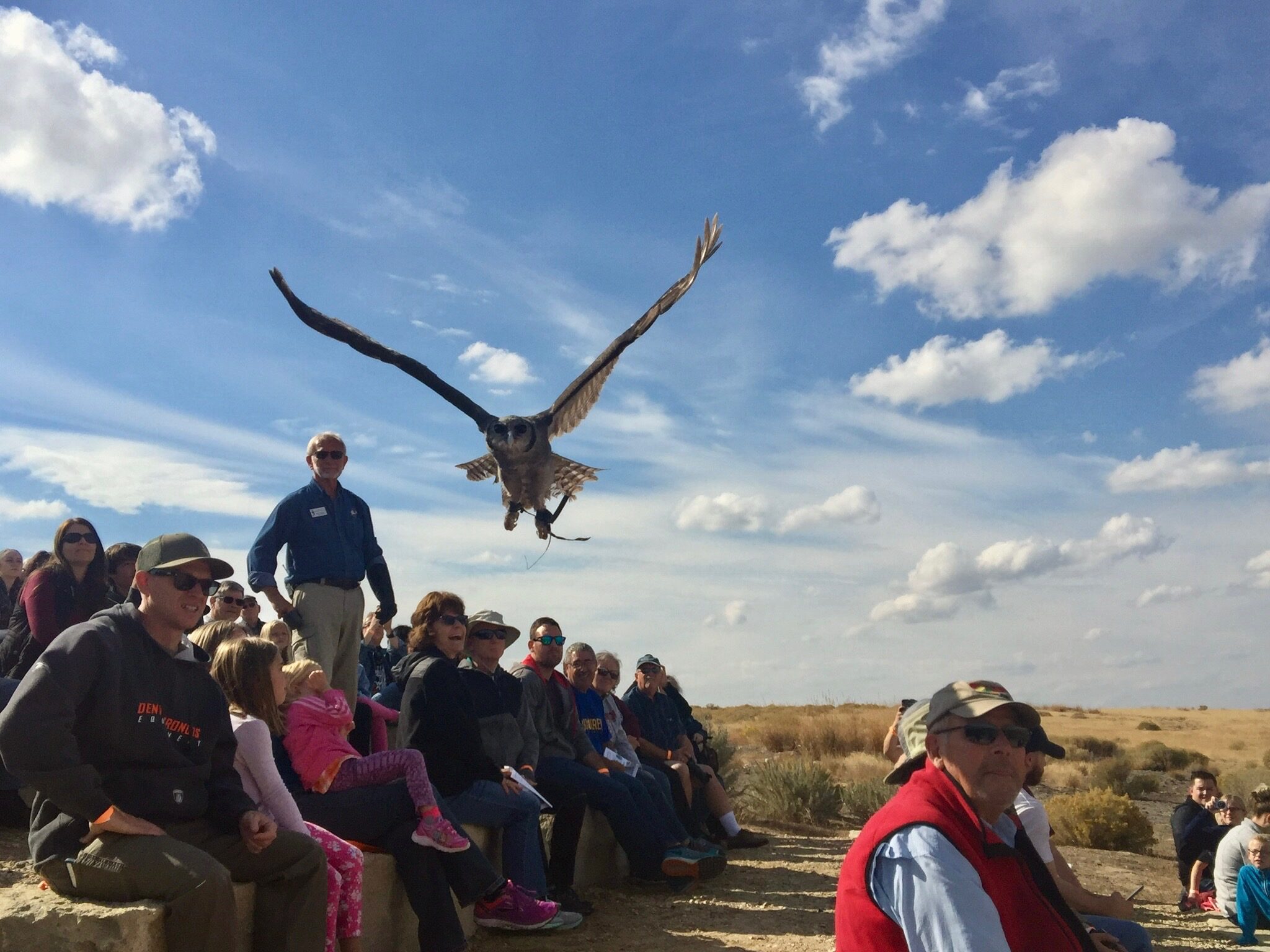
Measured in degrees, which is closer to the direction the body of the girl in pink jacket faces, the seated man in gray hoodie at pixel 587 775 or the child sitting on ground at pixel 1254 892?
the child sitting on ground

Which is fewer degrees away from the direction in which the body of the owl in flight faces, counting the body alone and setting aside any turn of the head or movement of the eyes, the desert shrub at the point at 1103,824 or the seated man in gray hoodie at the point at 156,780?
the seated man in gray hoodie

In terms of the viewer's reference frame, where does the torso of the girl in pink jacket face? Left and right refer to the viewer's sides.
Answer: facing to the right of the viewer

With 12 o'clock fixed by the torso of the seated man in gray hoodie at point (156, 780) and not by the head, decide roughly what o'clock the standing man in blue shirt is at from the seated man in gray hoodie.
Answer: The standing man in blue shirt is roughly at 8 o'clock from the seated man in gray hoodie.
